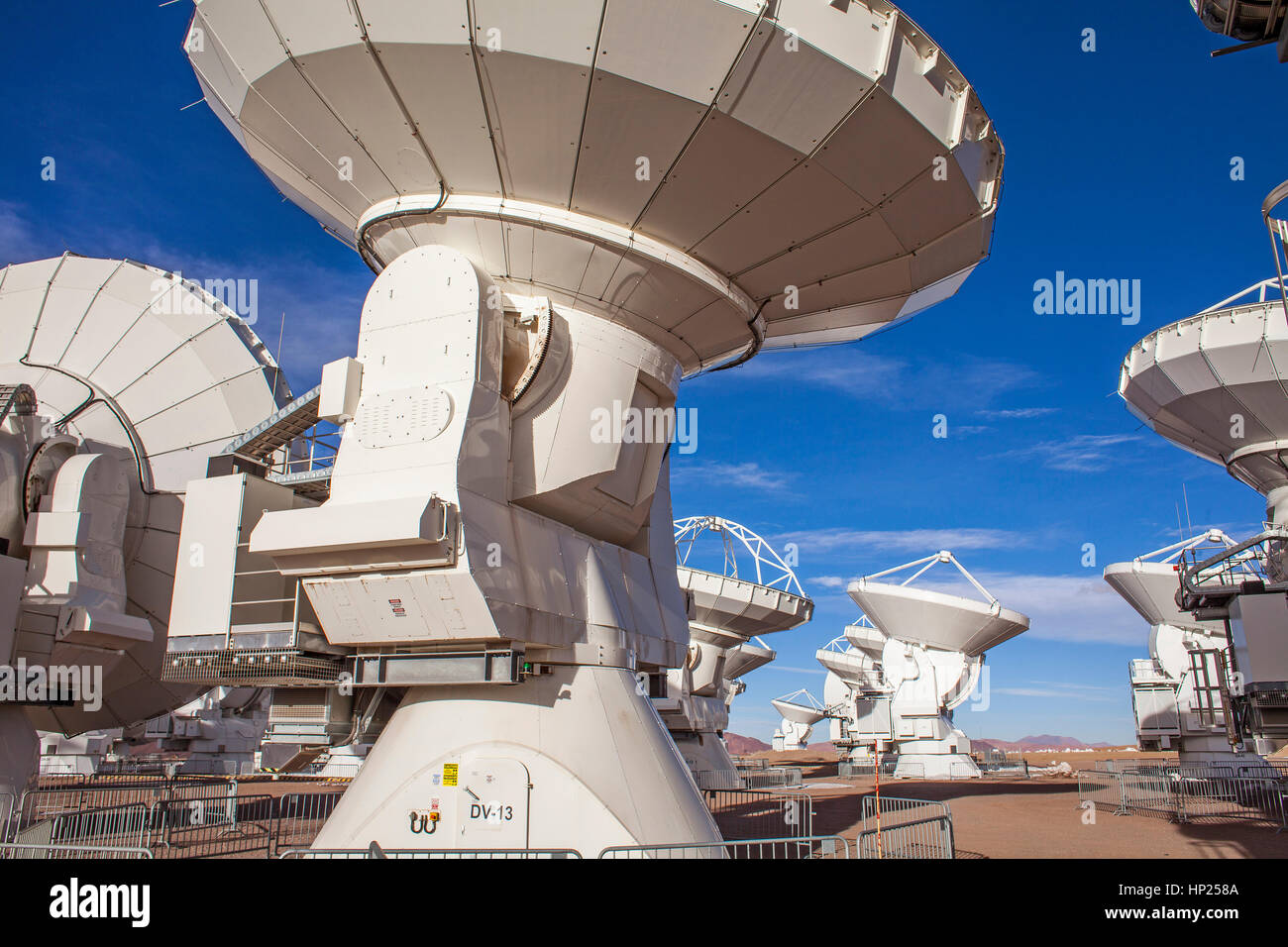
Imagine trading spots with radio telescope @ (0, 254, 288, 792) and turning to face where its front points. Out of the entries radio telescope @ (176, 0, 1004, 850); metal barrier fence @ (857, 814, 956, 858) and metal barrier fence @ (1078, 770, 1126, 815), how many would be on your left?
0

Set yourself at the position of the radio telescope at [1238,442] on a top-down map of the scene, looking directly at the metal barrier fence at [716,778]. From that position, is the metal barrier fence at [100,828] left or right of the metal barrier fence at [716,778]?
left

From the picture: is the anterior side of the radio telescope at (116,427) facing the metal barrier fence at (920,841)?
no

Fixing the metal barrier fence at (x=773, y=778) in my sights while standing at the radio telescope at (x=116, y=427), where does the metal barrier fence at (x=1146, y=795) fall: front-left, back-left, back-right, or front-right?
front-right

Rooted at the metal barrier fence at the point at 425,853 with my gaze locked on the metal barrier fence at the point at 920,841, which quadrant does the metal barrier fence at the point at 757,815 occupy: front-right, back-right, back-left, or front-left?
front-left
